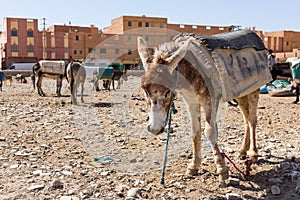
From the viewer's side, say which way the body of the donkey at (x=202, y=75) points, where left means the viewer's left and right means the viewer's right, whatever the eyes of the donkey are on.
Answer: facing the viewer and to the left of the viewer

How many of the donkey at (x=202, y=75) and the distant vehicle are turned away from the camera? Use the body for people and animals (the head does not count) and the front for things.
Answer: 0

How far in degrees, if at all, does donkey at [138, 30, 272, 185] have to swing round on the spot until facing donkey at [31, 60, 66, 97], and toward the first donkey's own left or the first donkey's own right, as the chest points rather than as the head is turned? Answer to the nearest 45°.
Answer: approximately 90° to the first donkey's own right
